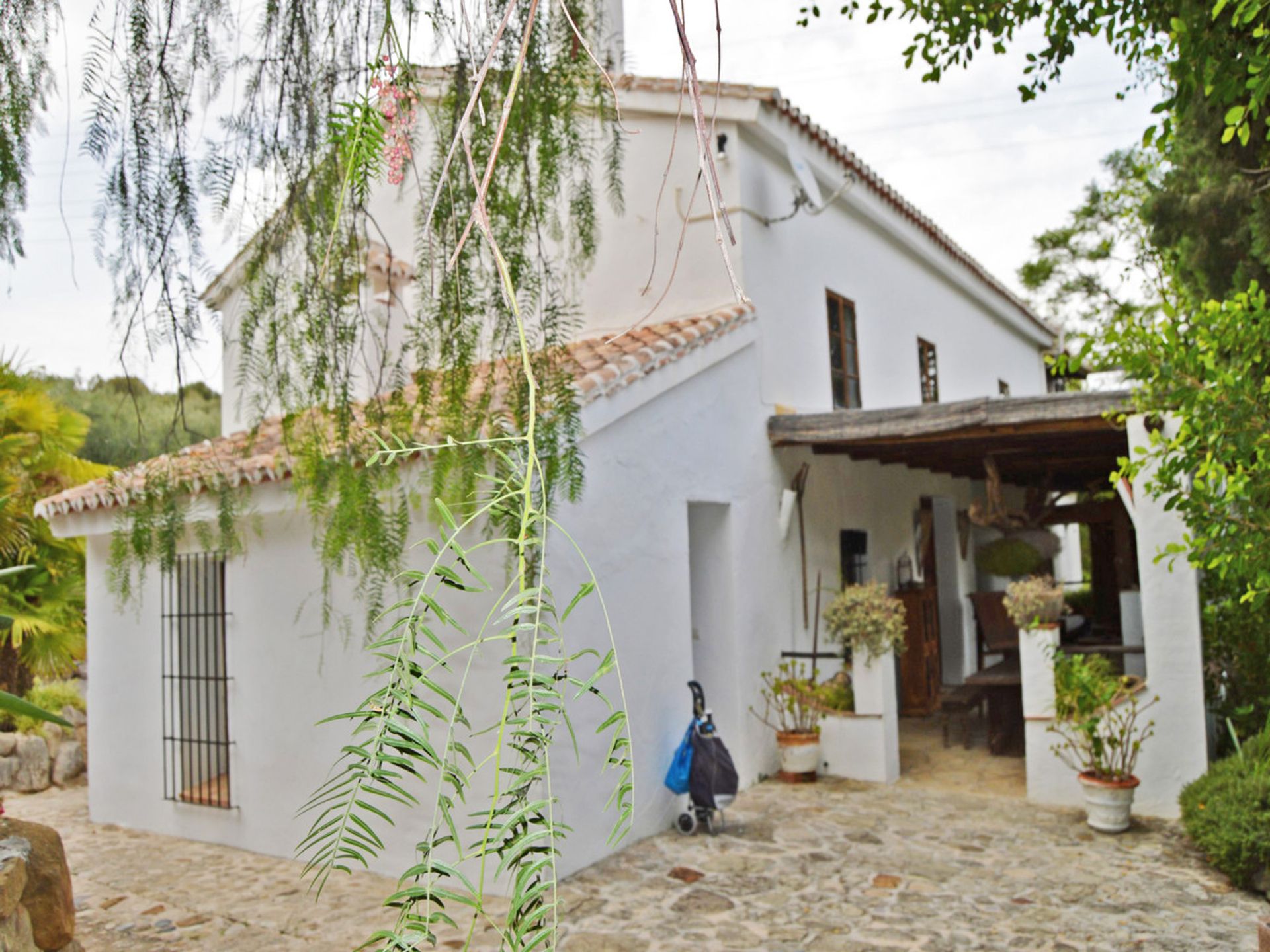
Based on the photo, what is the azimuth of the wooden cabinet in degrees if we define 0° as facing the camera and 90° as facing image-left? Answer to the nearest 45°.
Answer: approximately 315°

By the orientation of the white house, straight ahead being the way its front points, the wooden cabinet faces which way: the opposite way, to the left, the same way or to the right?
the same way

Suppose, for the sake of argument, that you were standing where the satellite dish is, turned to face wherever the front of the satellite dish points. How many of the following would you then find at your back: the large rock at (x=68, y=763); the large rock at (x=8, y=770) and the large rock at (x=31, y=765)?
3

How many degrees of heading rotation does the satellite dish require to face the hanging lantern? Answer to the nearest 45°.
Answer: approximately 90° to its left

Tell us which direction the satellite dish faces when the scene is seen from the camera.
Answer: facing to the right of the viewer

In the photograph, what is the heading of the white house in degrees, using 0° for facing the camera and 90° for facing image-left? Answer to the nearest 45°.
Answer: approximately 315°

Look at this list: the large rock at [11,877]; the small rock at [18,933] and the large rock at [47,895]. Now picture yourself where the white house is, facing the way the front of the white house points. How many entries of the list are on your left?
0

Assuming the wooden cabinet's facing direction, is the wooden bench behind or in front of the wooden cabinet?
in front

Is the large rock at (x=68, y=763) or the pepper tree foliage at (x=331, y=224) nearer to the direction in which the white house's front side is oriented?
the pepper tree foliage

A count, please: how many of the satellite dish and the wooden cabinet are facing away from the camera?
0

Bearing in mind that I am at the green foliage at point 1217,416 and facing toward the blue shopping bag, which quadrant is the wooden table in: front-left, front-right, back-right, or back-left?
front-right

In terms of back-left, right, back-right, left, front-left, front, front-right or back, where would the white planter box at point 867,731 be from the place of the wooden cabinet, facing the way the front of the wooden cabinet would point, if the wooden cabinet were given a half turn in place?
back-left
